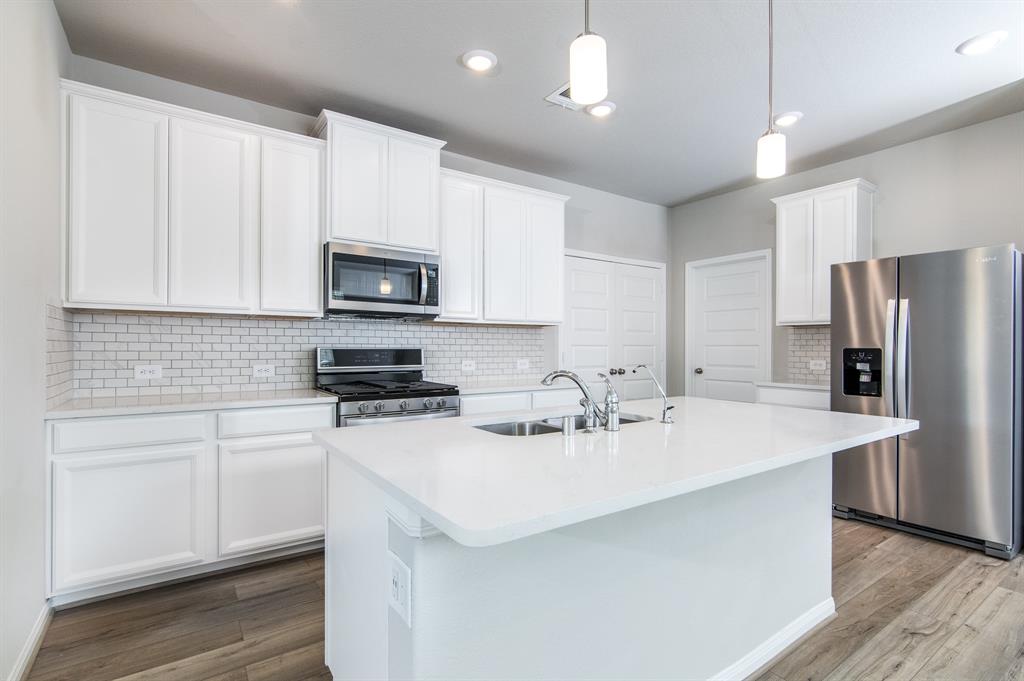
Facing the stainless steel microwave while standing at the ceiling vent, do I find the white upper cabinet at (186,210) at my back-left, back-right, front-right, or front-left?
front-left

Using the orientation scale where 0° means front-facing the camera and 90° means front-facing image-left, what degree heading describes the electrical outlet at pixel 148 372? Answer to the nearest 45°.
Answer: approximately 0°

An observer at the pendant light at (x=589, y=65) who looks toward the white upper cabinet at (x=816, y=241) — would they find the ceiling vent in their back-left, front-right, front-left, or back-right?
front-left

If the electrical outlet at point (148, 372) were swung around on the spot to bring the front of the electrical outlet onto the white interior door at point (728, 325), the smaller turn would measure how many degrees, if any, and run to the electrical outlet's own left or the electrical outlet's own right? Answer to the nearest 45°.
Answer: approximately 90° to the electrical outlet's own left

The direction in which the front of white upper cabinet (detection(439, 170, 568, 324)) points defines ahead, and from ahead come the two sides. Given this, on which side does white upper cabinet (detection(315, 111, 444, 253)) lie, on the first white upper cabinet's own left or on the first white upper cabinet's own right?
on the first white upper cabinet's own right

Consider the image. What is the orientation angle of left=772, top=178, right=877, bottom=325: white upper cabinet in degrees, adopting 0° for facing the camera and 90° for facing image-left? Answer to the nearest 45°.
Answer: approximately 45°

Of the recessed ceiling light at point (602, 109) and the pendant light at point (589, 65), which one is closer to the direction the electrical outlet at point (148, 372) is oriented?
the pendant light

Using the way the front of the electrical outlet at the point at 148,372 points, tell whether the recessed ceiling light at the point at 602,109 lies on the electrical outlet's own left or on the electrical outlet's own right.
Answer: on the electrical outlet's own left

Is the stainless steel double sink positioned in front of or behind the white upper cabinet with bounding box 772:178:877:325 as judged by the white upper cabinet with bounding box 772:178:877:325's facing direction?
in front

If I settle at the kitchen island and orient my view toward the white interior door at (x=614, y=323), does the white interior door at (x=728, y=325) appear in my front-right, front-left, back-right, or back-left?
front-right

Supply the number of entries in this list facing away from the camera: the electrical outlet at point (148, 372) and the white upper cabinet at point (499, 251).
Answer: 0

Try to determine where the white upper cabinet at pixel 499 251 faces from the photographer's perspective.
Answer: facing the viewer and to the right of the viewer

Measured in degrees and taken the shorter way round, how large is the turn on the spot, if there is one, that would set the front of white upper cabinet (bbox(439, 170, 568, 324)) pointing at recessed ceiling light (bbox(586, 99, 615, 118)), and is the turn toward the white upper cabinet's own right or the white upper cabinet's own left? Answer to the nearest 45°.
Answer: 0° — it already faces it
